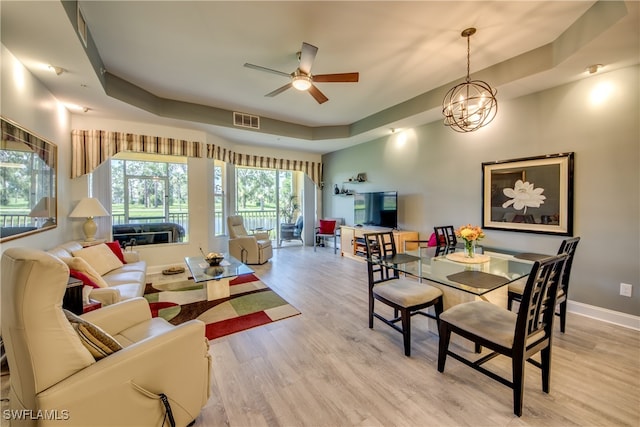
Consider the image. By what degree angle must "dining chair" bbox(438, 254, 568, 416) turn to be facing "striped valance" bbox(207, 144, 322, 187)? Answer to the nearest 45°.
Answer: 0° — it already faces it

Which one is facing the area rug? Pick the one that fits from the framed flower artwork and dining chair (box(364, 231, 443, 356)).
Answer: the framed flower artwork

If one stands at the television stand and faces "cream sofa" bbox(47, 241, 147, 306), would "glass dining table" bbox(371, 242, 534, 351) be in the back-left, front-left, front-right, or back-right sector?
front-left

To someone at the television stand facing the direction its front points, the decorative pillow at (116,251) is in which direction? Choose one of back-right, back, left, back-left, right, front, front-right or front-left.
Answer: front

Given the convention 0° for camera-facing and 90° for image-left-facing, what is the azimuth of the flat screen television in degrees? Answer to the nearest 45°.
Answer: approximately 45°

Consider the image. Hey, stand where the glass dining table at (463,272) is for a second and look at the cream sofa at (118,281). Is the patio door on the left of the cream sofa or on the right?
right

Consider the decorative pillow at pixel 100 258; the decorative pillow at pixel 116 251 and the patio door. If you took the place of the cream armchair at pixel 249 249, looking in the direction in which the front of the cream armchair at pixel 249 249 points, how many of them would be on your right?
2

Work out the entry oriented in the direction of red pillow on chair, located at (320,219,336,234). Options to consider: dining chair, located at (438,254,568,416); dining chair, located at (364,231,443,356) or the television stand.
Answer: dining chair, located at (438,254,568,416)

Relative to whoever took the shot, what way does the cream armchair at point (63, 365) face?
facing away from the viewer and to the right of the viewer

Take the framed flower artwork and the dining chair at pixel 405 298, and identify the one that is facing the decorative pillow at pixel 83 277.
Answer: the framed flower artwork

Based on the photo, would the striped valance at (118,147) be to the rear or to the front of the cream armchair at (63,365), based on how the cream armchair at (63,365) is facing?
to the front

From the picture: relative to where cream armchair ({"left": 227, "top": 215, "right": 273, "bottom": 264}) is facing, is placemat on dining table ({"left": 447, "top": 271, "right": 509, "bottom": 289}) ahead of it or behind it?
ahead

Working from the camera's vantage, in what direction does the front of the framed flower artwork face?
facing the viewer and to the left of the viewer

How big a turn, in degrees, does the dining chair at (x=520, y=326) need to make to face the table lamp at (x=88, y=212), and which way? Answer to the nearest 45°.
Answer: approximately 45° to its left

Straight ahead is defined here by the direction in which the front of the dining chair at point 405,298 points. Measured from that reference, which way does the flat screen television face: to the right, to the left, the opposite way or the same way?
to the right

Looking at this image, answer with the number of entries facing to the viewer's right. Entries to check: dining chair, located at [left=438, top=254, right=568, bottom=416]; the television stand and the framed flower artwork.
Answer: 0

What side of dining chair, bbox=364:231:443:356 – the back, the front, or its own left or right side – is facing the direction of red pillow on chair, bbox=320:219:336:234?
back
